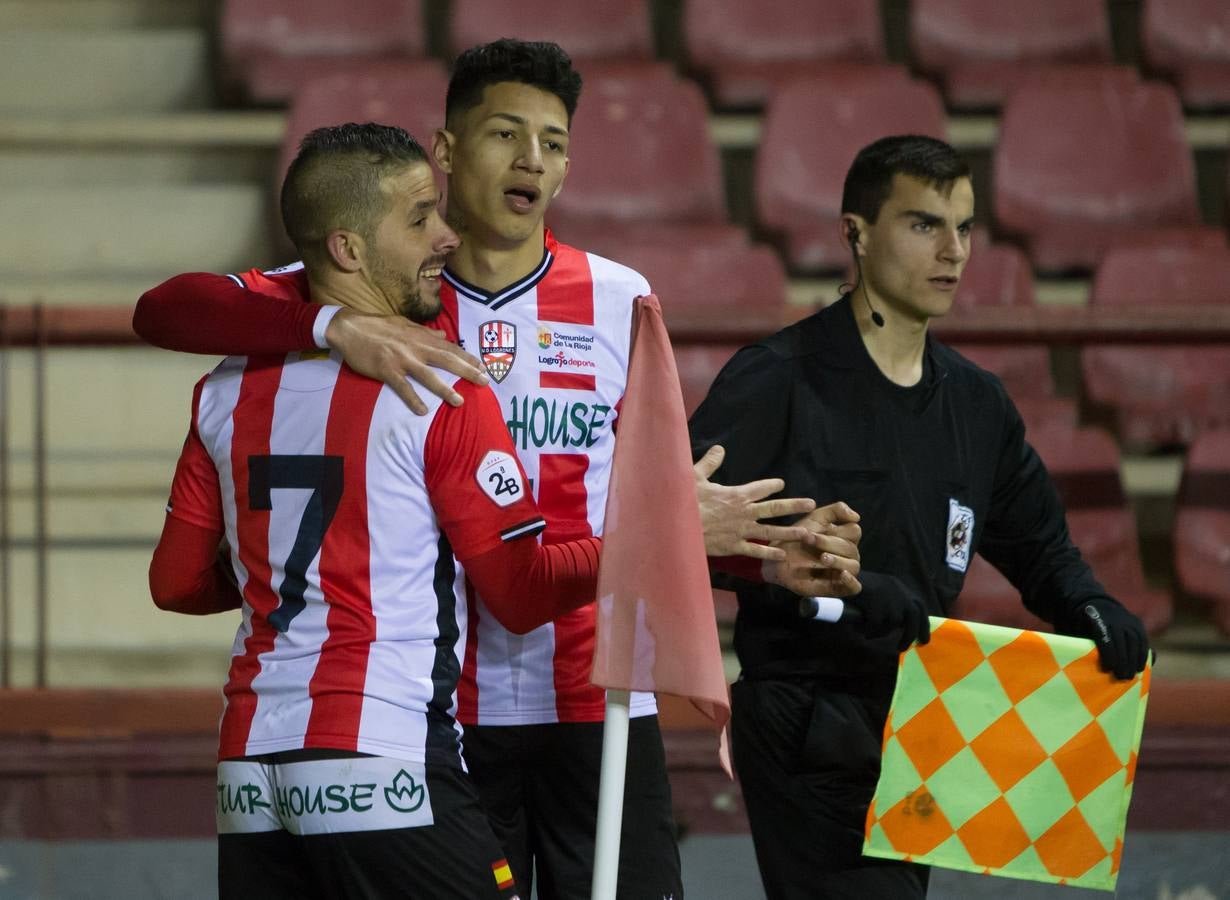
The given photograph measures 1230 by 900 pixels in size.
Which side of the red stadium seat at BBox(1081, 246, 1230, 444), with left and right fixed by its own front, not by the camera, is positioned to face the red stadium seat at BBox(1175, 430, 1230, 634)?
front

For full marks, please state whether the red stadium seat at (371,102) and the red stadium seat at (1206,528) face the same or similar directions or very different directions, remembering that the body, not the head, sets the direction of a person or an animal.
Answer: same or similar directions

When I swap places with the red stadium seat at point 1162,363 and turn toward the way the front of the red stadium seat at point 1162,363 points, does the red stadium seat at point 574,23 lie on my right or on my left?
on my right

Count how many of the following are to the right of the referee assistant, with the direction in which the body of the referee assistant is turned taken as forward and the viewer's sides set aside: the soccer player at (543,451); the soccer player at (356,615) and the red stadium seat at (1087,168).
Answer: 2

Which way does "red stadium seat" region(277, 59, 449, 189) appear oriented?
toward the camera

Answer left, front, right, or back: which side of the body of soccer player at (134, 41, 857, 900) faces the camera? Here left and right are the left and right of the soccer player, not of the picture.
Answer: front

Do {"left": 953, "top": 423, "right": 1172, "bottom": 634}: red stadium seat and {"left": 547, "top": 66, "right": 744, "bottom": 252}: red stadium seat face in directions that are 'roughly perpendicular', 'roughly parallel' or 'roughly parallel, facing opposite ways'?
roughly parallel

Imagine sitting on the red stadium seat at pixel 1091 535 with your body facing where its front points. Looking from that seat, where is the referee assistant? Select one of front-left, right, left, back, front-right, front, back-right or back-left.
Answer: front

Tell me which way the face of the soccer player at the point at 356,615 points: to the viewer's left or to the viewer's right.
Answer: to the viewer's right

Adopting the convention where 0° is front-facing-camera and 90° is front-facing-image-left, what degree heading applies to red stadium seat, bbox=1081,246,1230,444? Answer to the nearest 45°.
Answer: approximately 0°

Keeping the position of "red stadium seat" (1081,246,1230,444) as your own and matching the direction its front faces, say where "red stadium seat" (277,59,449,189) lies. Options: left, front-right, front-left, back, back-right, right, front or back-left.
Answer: right

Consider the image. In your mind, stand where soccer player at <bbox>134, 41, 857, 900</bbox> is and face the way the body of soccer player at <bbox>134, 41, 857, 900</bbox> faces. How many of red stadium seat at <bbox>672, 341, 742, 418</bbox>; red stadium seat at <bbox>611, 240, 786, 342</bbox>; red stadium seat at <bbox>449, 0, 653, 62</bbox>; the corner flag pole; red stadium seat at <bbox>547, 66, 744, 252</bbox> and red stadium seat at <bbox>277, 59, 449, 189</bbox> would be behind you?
5

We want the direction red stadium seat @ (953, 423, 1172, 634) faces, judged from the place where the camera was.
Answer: facing the viewer

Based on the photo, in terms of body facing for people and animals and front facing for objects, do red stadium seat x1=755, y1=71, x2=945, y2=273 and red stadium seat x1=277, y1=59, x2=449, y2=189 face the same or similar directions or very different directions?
same or similar directions

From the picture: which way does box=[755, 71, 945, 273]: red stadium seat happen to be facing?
toward the camera
